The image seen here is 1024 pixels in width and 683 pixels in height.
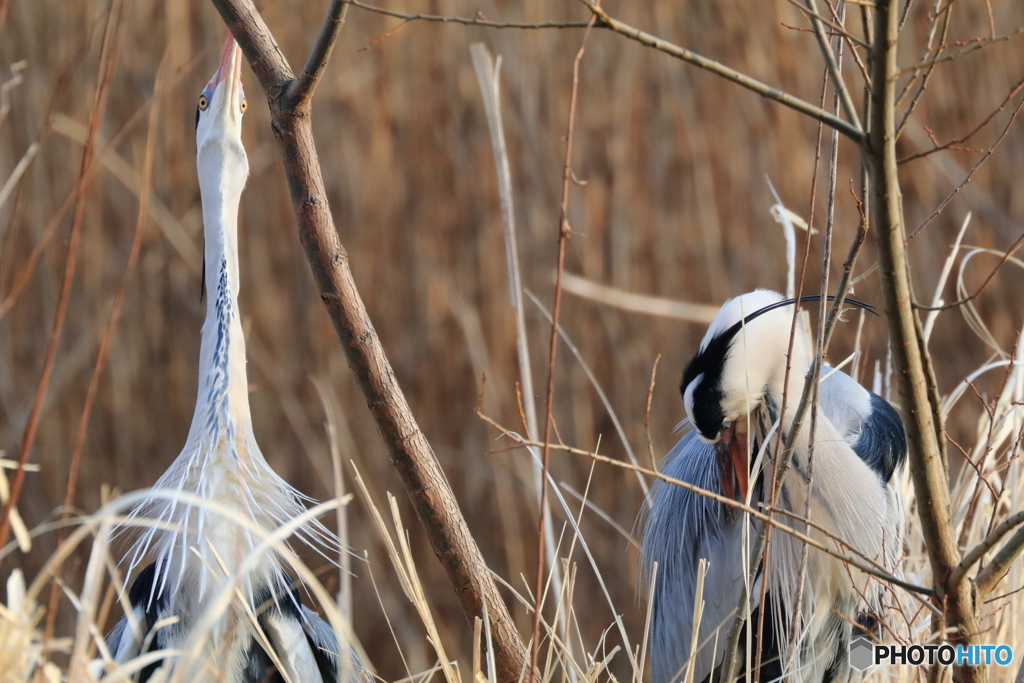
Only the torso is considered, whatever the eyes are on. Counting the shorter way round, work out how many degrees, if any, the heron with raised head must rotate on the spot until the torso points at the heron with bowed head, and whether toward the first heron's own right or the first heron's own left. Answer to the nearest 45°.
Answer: approximately 90° to the first heron's own left

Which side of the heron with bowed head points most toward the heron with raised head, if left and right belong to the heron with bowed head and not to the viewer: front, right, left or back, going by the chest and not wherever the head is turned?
right

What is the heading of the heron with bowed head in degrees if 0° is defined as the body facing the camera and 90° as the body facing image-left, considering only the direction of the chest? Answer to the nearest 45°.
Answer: approximately 0°

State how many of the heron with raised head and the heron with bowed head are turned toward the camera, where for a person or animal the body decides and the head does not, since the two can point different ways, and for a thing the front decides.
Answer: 2

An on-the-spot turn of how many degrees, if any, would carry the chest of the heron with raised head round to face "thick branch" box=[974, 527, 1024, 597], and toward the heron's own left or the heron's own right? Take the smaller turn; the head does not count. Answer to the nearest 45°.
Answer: approximately 45° to the heron's own left
